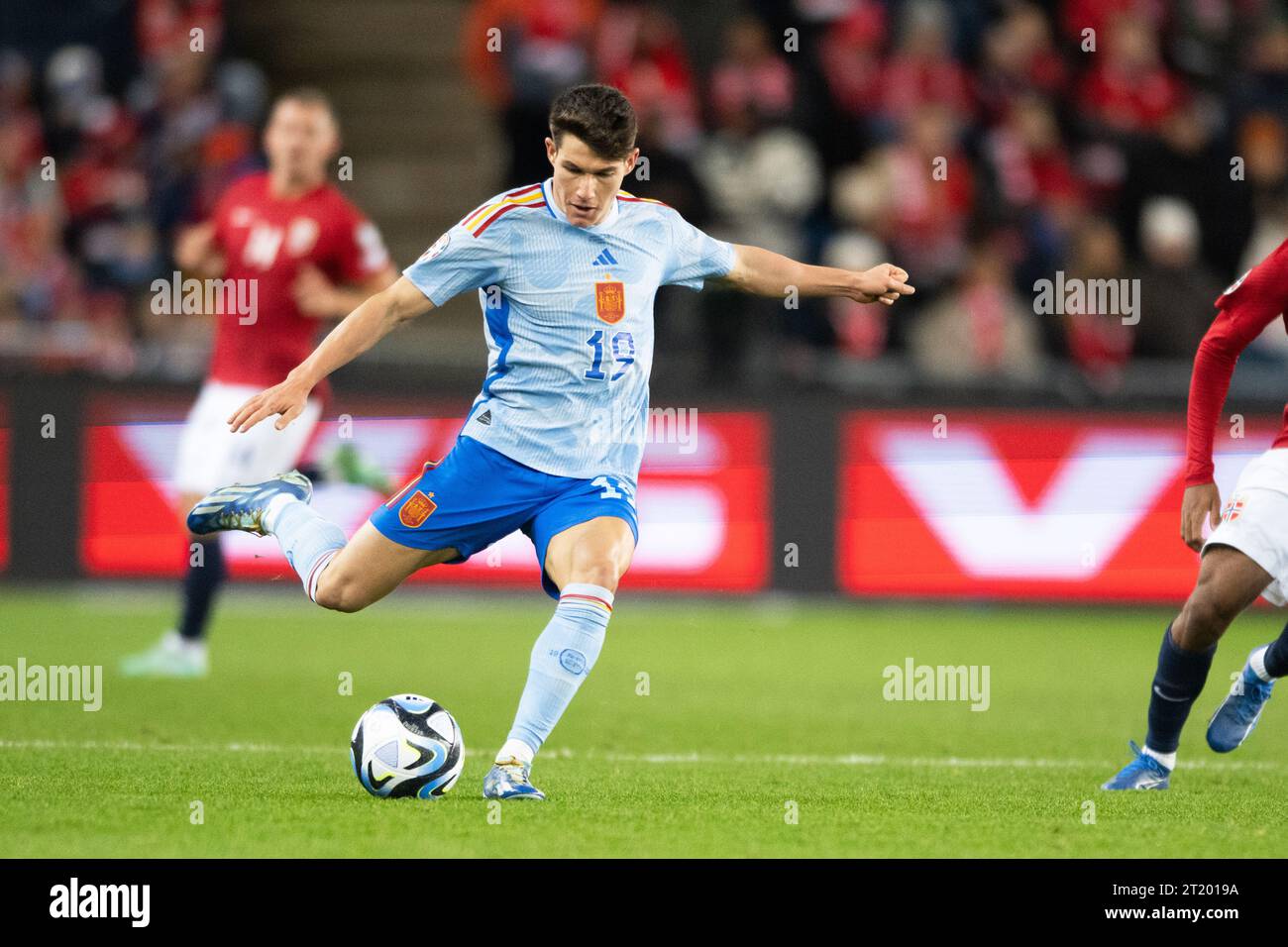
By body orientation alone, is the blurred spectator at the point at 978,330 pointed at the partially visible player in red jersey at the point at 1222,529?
yes

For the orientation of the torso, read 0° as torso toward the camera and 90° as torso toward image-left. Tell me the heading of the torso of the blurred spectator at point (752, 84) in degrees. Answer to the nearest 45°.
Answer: approximately 0°

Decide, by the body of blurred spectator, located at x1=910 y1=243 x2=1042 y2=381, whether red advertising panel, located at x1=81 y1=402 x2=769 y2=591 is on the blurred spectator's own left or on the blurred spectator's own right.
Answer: on the blurred spectator's own right

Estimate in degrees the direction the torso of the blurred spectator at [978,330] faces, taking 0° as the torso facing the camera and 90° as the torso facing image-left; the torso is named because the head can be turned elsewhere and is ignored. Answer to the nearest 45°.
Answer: approximately 0°

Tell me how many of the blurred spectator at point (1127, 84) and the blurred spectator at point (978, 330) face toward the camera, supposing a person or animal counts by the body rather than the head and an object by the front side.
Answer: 2

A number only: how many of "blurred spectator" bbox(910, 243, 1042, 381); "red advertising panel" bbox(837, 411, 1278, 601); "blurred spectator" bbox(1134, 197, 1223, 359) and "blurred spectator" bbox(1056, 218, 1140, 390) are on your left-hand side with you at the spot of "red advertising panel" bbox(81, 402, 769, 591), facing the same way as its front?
4

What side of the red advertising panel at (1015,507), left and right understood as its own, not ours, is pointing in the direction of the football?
front

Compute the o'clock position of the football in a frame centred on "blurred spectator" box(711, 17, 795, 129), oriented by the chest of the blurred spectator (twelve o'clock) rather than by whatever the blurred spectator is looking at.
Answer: The football is roughly at 12 o'clock from the blurred spectator.

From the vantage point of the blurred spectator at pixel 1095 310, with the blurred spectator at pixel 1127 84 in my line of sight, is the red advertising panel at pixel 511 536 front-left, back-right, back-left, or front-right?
back-left
